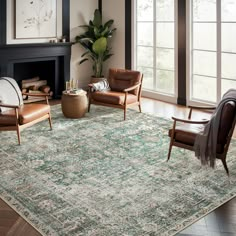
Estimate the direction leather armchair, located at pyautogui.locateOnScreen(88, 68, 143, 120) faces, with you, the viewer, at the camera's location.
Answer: facing the viewer and to the left of the viewer

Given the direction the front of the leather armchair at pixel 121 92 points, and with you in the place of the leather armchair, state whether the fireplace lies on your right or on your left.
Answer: on your right

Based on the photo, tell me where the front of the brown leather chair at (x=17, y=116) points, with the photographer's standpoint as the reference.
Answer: facing the viewer and to the right of the viewer

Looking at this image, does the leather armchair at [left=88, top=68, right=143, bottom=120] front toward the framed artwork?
no

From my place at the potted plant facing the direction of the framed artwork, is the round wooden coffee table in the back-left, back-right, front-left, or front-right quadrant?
front-left

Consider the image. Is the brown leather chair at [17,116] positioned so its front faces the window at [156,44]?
no

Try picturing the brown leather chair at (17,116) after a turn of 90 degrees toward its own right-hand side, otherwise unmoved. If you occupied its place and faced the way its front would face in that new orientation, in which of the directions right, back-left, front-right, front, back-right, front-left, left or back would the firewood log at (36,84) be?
back-right

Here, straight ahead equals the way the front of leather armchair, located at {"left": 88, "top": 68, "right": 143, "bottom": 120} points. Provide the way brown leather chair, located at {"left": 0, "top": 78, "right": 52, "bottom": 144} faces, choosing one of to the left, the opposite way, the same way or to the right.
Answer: to the left

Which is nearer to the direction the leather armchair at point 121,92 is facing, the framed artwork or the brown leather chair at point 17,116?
the brown leather chair

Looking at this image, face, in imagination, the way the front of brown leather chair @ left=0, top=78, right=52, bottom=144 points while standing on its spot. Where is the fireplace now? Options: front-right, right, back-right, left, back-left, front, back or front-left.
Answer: back-left

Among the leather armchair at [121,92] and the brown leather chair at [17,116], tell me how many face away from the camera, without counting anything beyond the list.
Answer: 0

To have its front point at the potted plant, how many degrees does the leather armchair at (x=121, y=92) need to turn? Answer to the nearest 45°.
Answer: approximately 135° to its right

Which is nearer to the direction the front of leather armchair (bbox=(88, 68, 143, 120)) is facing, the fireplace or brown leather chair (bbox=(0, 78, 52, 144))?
the brown leather chair
